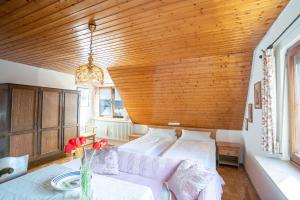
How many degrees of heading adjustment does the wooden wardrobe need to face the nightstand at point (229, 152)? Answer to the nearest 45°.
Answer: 0° — it already faces it

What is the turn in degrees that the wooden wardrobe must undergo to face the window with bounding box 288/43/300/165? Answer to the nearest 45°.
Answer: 0° — it already faces it

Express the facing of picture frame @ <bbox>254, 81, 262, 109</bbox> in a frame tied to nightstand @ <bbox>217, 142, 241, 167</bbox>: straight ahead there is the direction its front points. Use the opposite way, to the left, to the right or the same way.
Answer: to the right

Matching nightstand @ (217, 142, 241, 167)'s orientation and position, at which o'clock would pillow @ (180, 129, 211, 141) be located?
The pillow is roughly at 3 o'clock from the nightstand.

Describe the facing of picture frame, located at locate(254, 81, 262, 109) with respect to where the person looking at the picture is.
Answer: facing to the left of the viewer

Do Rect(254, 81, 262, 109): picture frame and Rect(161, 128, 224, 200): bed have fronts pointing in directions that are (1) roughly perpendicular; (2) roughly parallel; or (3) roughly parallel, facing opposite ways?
roughly perpendicular

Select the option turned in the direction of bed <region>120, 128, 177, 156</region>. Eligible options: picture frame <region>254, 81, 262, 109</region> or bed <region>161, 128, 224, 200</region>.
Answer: the picture frame

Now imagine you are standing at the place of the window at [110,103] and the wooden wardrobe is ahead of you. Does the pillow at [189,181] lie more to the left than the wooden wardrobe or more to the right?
left

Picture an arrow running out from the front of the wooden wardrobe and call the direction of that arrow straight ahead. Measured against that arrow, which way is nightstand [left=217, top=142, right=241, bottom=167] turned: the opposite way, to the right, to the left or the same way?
to the right

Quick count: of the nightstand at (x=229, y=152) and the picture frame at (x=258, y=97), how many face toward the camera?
1
